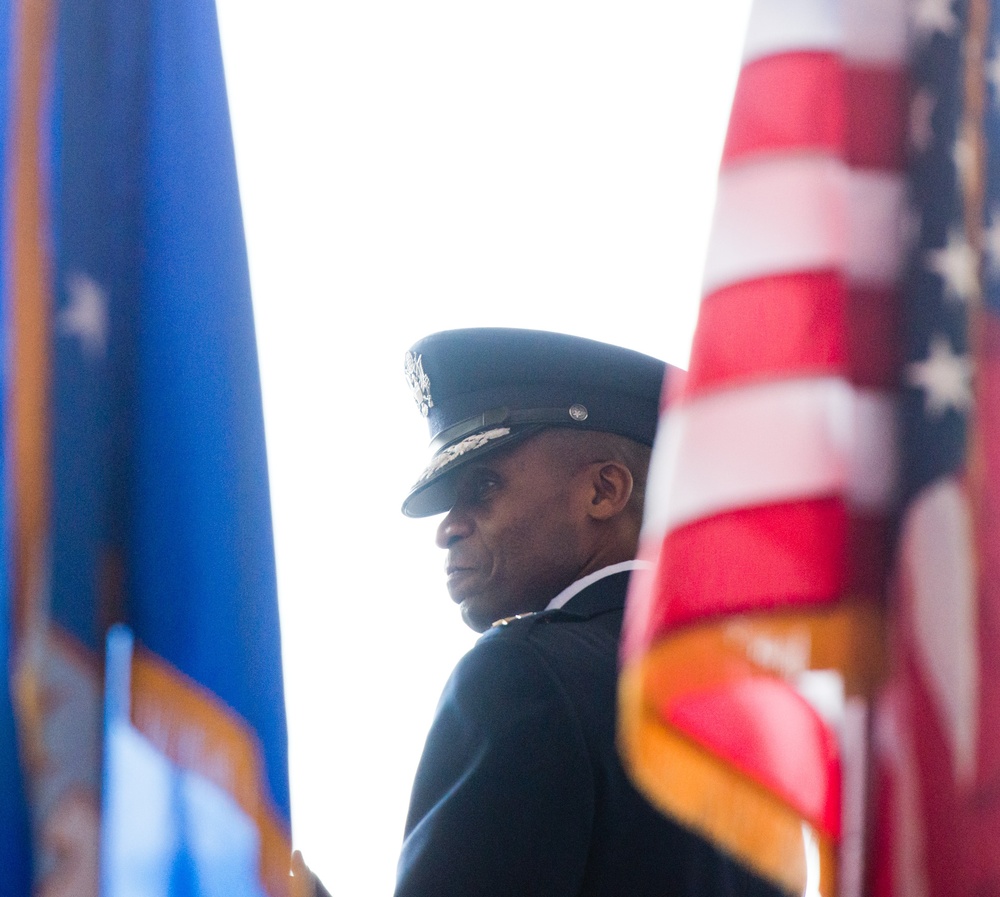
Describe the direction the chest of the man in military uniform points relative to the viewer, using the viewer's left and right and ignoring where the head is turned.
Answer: facing away from the viewer and to the left of the viewer

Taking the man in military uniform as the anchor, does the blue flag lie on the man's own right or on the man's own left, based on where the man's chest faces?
on the man's own left

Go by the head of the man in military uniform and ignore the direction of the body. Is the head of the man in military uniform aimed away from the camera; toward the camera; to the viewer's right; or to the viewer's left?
to the viewer's left

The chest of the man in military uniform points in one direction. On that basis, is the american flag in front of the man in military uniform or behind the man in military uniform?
behind
